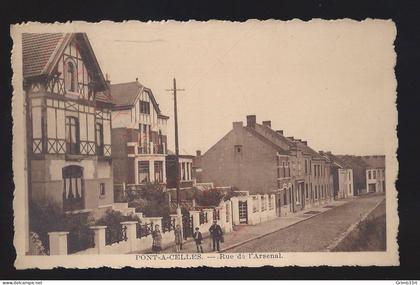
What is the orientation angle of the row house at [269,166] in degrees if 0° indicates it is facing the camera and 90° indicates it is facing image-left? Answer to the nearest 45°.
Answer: approximately 315°

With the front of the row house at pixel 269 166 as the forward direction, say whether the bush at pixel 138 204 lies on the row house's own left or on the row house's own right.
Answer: on the row house's own right

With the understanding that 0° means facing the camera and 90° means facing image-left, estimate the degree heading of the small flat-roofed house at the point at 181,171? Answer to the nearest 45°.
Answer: approximately 315°

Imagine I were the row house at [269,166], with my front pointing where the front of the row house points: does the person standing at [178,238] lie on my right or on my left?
on my right
